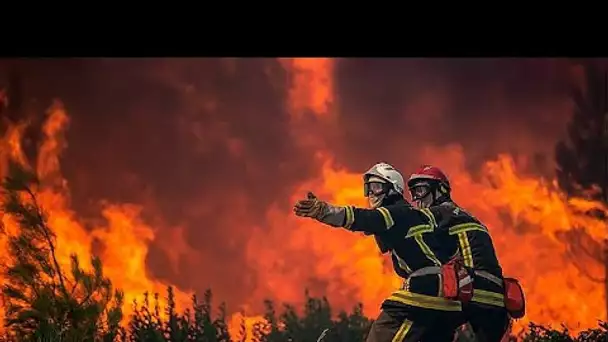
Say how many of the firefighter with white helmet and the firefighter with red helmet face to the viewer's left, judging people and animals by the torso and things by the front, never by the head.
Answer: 2

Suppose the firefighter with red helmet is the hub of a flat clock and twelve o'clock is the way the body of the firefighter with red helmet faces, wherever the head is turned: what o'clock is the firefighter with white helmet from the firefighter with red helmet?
The firefighter with white helmet is roughly at 11 o'clock from the firefighter with red helmet.

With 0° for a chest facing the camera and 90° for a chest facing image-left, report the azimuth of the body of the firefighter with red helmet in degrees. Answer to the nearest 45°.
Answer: approximately 90°

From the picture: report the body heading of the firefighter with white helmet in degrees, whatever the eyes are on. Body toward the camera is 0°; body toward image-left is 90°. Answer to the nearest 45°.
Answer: approximately 90°

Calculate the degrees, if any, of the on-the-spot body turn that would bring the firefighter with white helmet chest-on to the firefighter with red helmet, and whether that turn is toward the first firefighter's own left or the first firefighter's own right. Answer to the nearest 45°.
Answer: approximately 180°
